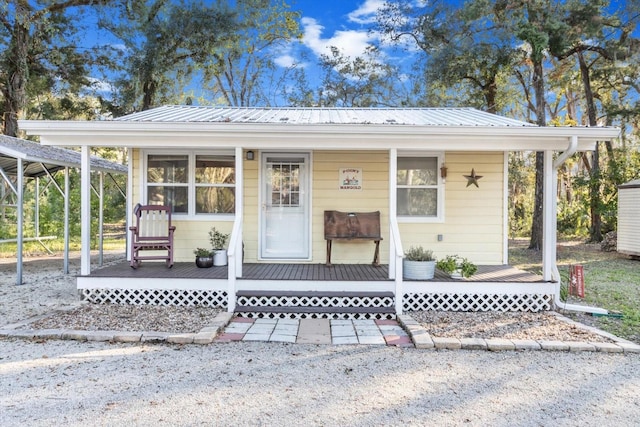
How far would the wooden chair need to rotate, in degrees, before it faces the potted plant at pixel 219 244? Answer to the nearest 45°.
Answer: approximately 90° to its left

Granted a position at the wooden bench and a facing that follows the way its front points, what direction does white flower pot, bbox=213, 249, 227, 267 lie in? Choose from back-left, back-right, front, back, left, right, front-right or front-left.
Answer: right

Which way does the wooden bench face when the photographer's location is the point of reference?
facing the viewer

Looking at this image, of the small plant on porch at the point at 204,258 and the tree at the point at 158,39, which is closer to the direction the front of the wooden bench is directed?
the small plant on porch

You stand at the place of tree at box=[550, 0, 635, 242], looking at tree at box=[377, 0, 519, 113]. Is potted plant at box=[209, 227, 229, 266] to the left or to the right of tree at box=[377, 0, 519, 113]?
left

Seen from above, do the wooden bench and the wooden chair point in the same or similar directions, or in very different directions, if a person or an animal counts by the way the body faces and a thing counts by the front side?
same or similar directions

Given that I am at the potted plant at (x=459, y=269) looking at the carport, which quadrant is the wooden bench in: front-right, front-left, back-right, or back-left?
front-right

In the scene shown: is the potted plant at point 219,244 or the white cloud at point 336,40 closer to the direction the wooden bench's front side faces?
the potted plant

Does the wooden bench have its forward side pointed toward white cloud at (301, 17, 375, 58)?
no

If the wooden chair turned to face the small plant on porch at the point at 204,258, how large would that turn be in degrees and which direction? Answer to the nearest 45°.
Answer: approximately 90° to its left

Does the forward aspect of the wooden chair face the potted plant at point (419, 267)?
no

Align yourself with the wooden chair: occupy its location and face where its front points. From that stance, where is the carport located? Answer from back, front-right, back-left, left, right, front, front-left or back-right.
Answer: back-right

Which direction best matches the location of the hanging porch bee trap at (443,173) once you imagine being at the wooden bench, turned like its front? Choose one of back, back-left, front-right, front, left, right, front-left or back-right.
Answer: left

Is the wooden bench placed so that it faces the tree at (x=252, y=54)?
no

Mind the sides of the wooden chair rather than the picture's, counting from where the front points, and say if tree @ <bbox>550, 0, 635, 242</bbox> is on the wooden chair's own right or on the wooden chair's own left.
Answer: on the wooden chair's own left

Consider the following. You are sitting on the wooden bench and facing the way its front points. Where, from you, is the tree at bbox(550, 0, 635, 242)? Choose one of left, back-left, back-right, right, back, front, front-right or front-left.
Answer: back-left

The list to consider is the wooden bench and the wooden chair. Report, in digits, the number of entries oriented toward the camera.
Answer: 2

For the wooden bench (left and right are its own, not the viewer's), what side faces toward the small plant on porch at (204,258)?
right

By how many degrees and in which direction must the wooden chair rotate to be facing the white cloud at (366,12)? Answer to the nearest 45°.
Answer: approximately 135° to its left
